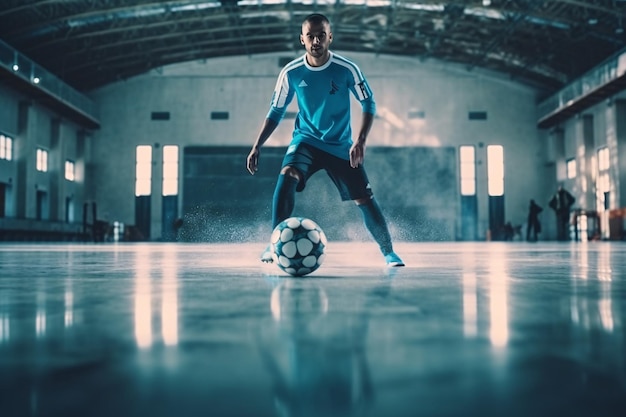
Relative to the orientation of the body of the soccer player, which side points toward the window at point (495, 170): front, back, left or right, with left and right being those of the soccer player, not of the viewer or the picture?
back

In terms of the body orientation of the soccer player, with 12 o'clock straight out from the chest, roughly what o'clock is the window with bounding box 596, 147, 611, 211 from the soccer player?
The window is roughly at 7 o'clock from the soccer player.

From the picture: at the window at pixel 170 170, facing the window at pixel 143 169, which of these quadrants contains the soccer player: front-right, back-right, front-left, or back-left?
back-left

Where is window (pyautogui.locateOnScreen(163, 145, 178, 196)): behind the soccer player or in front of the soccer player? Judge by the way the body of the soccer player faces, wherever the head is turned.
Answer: behind

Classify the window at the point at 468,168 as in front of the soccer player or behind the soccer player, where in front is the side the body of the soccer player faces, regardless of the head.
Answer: behind

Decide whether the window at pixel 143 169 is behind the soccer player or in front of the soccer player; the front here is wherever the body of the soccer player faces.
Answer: behind

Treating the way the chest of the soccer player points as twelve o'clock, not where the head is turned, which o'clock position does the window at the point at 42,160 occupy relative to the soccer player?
The window is roughly at 5 o'clock from the soccer player.

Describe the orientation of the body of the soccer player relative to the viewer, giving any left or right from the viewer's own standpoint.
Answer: facing the viewer

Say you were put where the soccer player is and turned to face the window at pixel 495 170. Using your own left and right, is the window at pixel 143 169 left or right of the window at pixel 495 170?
left
